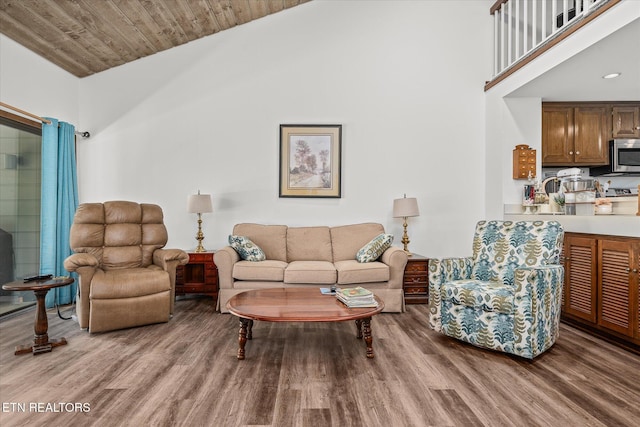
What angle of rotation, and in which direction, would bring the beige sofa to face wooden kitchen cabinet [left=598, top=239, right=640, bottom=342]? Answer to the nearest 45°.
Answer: approximately 90° to its left

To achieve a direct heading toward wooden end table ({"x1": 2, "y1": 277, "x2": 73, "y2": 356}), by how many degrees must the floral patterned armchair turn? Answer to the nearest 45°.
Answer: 0° — it already faces it

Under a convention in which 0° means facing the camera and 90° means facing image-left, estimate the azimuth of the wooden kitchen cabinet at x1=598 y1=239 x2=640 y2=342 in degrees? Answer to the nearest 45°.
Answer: approximately 45°

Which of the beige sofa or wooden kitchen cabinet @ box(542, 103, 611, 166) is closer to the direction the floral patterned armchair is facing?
the beige sofa

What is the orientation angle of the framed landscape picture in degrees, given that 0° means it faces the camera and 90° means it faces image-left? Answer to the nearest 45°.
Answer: approximately 0°

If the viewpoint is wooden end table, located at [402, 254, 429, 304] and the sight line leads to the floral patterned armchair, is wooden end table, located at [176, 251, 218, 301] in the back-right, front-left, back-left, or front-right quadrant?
back-right

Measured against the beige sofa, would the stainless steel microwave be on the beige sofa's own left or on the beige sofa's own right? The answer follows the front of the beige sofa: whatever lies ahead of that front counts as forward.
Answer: on the beige sofa's own left

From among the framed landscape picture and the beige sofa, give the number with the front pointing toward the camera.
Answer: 2
